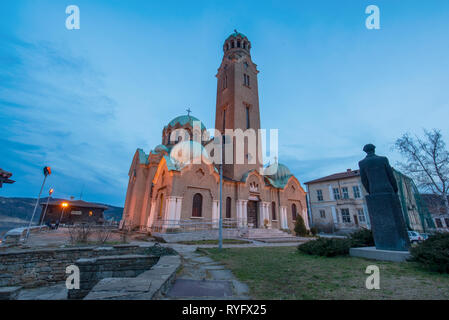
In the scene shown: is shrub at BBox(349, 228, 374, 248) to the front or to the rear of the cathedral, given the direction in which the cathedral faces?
to the front

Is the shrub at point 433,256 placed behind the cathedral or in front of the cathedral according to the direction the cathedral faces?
in front

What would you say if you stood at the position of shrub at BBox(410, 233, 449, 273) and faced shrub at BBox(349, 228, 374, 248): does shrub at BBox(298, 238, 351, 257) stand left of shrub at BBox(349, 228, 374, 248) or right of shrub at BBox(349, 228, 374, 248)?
left

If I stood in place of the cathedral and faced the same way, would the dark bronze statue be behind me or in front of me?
in front

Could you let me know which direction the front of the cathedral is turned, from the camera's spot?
facing the viewer and to the right of the viewer
